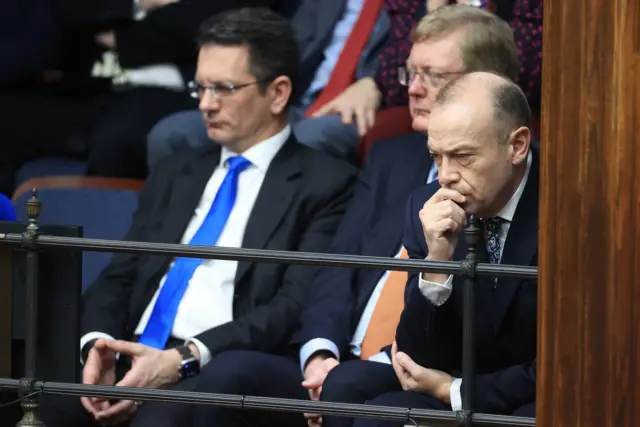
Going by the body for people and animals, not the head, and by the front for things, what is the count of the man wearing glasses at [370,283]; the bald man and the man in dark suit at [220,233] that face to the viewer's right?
0

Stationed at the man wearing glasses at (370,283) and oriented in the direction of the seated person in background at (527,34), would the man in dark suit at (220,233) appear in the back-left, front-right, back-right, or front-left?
back-left

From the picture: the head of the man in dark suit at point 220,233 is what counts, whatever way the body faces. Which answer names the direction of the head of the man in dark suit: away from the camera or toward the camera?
toward the camera

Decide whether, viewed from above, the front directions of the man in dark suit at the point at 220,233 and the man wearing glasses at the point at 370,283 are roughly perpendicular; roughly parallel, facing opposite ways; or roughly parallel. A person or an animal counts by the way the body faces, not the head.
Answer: roughly parallel

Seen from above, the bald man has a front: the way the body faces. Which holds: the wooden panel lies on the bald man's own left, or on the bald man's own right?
on the bald man's own left

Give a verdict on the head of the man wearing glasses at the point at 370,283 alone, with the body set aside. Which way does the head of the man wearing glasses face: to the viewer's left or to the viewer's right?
to the viewer's left

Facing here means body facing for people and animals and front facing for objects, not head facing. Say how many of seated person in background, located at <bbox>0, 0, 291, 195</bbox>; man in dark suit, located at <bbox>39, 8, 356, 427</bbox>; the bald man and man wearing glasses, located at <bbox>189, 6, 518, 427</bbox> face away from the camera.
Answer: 0

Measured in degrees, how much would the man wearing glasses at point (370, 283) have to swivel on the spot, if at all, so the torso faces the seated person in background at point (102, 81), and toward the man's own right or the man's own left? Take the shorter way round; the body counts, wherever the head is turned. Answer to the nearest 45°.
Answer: approximately 90° to the man's own right

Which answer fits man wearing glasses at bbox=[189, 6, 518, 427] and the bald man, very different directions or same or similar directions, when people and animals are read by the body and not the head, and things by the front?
same or similar directions

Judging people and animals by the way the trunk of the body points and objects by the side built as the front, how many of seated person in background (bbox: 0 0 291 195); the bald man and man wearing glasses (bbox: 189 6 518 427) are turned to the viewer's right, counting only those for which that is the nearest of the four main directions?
0

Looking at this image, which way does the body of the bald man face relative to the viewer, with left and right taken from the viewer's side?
facing the viewer and to the left of the viewer

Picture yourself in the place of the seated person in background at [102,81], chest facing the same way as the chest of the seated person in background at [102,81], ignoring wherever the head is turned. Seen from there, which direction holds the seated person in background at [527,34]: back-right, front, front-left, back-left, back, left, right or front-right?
left
